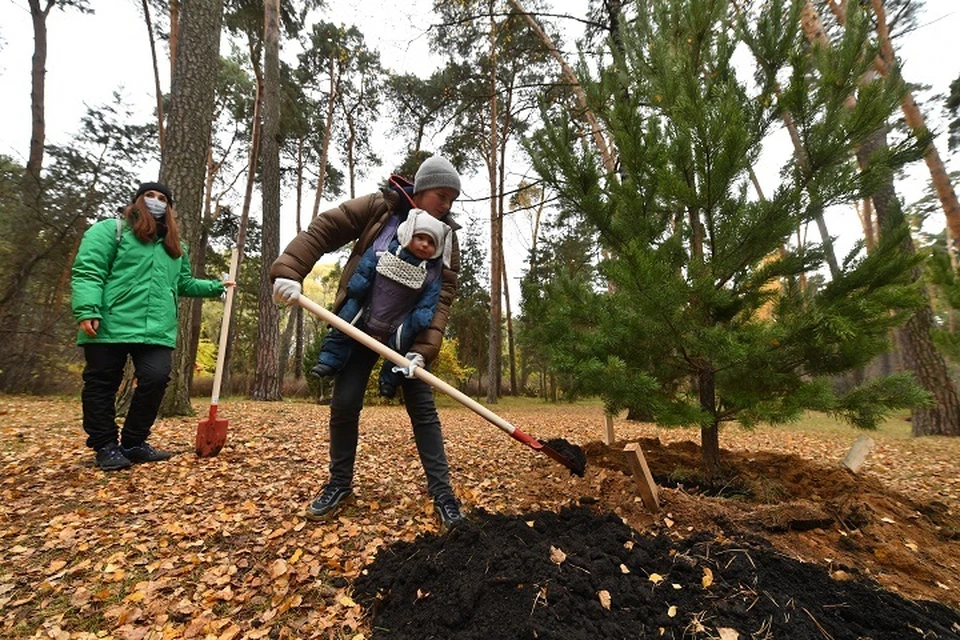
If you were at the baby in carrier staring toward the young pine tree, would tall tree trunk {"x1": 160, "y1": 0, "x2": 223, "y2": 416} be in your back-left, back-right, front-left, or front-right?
back-left

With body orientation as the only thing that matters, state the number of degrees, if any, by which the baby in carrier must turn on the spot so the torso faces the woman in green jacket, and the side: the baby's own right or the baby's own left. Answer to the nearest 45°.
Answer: approximately 135° to the baby's own right

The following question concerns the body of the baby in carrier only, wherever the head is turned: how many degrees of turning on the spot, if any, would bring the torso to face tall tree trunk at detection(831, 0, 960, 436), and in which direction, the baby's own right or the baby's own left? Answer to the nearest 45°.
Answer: approximately 90° to the baby's own left

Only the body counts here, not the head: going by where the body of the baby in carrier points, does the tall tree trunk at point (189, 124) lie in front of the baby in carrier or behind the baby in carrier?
behind

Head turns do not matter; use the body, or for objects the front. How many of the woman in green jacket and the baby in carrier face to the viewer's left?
0

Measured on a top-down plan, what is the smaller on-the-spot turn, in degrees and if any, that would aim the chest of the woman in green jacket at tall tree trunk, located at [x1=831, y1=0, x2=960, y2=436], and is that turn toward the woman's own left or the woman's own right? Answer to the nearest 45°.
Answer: approximately 45° to the woman's own left

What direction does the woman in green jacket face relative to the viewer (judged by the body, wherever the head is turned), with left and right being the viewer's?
facing the viewer and to the right of the viewer

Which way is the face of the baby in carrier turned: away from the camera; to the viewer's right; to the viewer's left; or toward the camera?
toward the camera

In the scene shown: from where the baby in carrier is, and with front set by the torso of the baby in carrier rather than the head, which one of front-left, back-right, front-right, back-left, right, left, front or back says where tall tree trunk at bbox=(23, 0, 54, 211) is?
back-right

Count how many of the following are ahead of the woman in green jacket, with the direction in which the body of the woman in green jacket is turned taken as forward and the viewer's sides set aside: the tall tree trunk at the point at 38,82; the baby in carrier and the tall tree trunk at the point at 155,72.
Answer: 1

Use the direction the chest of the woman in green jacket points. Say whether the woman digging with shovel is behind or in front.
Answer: in front

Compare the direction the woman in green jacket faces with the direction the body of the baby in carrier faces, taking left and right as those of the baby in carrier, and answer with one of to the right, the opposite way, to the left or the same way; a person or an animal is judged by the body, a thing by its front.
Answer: the same way

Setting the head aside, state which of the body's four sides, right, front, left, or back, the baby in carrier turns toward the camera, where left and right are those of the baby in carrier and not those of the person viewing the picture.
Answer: front

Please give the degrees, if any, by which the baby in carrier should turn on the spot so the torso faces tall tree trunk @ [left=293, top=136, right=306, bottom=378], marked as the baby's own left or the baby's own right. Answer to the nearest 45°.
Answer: approximately 180°

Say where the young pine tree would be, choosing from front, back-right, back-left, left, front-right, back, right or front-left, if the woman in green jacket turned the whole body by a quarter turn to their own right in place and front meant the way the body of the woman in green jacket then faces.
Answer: left

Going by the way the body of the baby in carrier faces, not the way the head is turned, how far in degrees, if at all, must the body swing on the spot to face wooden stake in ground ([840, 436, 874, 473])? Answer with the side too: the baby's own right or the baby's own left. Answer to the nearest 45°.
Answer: approximately 90° to the baby's own left

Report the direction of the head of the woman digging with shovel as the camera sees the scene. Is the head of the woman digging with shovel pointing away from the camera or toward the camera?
toward the camera

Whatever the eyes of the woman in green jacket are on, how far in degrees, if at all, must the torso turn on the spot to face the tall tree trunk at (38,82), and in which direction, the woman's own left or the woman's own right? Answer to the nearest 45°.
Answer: approximately 135° to the woman's own left
